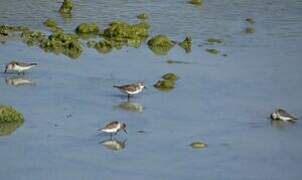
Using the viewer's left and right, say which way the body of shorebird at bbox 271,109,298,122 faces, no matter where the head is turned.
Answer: facing to the left of the viewer

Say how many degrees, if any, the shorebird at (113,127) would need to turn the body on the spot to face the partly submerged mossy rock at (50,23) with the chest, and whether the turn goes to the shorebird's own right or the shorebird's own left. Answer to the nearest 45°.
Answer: approximately 90° to the shorebird's own left

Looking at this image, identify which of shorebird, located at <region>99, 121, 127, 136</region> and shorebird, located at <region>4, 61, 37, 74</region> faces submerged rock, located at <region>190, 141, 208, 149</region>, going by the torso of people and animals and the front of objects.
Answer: shorebird, located at <region>99, 121, 127, 136</region>

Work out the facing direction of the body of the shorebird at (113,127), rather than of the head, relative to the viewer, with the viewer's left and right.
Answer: facing to the right of the viewer

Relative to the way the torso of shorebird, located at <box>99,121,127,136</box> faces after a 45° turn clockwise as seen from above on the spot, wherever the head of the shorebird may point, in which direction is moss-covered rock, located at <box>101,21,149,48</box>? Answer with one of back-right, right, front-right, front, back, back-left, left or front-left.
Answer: back-left
